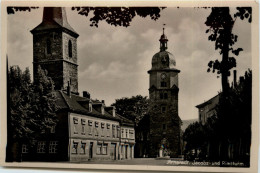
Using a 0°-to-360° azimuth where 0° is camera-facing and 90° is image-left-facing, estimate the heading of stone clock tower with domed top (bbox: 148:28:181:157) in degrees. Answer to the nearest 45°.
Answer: approximately 0°
